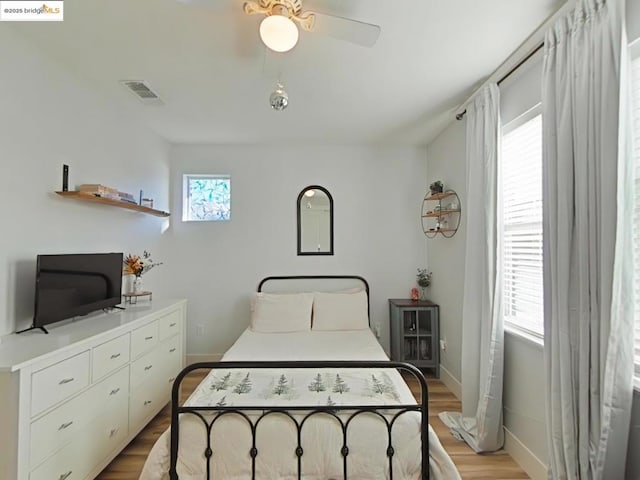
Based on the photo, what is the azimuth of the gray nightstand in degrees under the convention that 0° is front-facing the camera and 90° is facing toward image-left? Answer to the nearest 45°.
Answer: approximately 0°

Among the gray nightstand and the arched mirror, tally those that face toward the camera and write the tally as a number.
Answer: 2

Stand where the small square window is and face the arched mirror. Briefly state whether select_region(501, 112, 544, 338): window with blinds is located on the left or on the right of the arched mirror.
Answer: right

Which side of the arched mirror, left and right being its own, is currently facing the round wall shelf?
left

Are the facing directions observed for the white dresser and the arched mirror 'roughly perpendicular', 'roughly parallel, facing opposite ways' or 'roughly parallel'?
roughly perpendicular

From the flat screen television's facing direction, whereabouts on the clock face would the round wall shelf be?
The round wall shelf is roughly at 11 o'clock from the flat screen television.

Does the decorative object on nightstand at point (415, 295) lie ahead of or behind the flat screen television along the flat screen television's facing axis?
ahead

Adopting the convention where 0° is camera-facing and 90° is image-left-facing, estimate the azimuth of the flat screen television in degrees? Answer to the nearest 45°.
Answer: approximately 315°

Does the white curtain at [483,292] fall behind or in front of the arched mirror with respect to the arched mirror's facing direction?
in front

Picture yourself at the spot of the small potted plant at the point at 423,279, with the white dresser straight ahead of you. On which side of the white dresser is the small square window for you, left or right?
right
